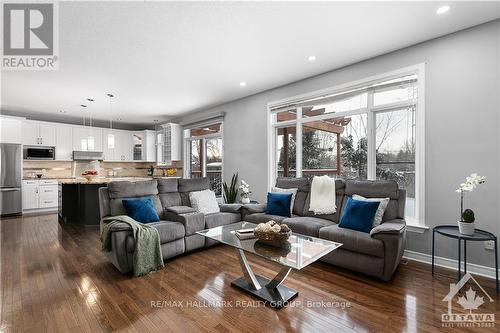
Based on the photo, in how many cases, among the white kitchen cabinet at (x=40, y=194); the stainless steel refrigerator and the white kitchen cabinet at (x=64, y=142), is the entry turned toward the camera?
3

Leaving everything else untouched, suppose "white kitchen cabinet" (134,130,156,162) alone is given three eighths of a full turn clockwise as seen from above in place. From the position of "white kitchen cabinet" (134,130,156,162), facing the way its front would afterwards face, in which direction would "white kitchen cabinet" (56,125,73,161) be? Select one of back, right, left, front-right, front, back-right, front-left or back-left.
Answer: left

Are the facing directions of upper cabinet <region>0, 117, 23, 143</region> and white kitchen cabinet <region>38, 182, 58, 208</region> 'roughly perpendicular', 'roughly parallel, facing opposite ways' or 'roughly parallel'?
roughly parallel

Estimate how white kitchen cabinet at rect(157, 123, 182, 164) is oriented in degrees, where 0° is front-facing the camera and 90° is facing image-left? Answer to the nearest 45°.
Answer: approximately 45°

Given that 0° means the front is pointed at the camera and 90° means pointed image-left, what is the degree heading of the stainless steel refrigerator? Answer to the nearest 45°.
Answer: approximately 0°

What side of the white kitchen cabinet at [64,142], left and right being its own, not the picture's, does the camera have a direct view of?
front

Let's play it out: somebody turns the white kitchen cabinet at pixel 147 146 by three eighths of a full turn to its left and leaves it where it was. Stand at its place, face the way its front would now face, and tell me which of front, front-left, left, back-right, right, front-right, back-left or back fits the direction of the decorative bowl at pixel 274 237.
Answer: right

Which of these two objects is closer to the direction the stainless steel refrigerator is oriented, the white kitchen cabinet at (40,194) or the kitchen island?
the kitchen island

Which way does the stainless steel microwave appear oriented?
toward the camera

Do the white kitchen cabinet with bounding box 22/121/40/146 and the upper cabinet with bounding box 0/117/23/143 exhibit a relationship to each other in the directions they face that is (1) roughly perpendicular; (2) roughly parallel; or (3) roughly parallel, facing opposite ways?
roughly parallel

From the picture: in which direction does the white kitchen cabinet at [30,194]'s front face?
toward the camera

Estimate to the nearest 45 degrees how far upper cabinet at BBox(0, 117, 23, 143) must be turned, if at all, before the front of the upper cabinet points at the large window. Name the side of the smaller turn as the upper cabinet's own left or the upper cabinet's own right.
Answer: approximately 45° to the upper cabinet's own left

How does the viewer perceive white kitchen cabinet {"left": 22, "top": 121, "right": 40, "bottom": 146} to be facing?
facing the viewer

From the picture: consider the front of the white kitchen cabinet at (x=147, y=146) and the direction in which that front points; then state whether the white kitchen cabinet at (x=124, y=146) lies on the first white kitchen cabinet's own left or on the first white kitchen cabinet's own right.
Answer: on the first white kitchen cabinet's own right

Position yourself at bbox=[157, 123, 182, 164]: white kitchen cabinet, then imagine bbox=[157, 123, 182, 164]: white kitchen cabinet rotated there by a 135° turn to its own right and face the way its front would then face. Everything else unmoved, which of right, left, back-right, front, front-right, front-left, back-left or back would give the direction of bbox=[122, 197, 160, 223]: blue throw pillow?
back

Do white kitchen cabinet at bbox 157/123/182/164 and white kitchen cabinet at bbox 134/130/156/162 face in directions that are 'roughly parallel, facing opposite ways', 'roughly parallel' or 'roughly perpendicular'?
roughly parallel

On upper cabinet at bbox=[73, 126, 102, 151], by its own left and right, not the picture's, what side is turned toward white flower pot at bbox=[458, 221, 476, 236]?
front
